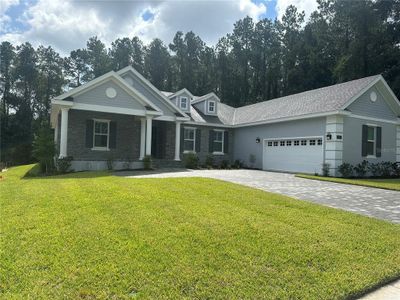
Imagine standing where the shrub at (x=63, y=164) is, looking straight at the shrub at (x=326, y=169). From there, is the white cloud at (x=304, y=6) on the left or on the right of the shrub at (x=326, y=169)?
left

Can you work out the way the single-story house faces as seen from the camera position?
facing the viewer and to the right of the viewer

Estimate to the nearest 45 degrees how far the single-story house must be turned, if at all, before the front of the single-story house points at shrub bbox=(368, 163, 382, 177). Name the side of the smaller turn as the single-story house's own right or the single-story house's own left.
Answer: approximately 45° to the single-story house's own left

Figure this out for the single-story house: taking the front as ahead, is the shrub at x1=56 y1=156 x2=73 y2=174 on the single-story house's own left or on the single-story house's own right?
on the single-story house's own right

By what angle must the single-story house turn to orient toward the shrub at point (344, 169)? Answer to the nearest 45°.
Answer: approximately 45° to its left

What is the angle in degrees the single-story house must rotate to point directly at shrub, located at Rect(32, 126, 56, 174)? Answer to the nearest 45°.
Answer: approximately 90° to its right

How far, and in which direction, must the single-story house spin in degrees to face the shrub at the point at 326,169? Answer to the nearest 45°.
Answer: approximately 45° to its left
